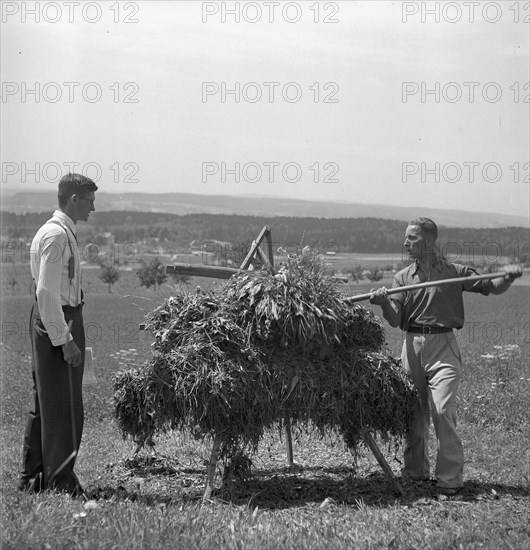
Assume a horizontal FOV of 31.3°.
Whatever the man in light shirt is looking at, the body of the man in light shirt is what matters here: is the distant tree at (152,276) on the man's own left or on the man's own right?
on the man's own left

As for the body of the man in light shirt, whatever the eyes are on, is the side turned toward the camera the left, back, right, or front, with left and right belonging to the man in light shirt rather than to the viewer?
right

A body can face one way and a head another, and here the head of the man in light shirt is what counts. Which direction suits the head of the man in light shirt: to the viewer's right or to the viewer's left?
to the viewer's right

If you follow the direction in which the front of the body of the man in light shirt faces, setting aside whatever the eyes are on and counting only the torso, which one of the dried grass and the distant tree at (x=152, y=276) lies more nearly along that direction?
the dried grass

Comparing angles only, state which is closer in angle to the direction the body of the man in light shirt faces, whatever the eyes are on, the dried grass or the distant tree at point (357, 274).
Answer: the dried grass

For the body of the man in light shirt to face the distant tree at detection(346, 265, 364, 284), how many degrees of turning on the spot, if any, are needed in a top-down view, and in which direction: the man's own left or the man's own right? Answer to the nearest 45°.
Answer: approximately 45° to the man's own left

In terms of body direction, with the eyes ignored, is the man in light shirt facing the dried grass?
yes
